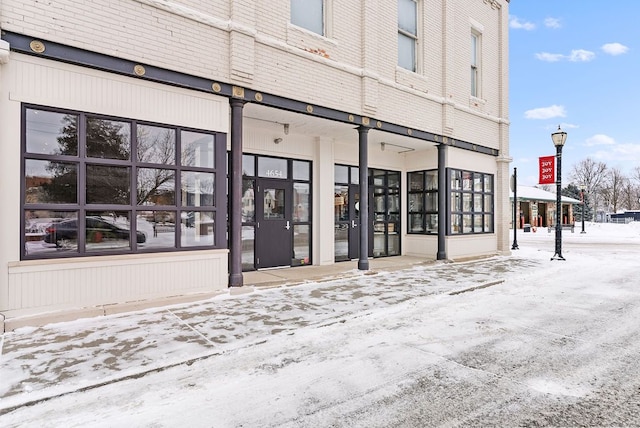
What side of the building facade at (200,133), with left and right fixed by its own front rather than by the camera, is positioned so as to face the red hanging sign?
left

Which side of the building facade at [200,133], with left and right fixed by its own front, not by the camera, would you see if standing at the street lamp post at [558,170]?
left

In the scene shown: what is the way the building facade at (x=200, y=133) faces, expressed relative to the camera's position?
facing the viewer and to the right of the viewer
